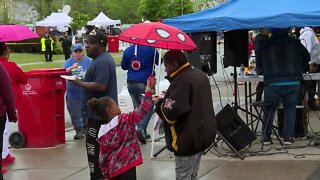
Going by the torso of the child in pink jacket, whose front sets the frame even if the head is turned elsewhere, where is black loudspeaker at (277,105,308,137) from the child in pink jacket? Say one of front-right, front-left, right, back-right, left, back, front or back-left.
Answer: front

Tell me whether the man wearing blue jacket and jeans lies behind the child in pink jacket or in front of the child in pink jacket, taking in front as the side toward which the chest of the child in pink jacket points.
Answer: in front

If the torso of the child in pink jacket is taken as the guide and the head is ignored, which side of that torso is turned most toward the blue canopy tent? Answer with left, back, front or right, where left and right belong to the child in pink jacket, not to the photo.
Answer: front

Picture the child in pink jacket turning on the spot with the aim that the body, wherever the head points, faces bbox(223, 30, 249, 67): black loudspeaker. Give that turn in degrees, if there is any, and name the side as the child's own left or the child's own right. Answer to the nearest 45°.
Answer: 0° — they already face it

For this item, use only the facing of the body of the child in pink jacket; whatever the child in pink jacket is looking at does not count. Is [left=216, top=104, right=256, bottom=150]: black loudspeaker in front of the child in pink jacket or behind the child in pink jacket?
in front

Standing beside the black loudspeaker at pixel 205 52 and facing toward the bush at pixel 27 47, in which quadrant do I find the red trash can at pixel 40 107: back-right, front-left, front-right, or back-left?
front-left

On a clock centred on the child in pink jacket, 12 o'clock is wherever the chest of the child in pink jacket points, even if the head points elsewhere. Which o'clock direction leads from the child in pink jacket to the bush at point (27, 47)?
The bush is roughly at 10 o'clock from the child in pink jacket.

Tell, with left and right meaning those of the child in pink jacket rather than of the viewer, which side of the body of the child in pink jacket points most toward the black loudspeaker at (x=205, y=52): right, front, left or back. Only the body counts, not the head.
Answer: front

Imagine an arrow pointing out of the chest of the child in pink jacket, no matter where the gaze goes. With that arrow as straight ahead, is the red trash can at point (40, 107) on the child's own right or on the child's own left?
on the child's own left

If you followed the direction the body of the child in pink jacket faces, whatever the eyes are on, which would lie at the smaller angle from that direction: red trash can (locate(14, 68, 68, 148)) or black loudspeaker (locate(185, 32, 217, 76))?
the black loudspeaker

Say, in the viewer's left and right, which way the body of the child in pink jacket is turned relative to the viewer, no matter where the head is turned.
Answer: facing away from the viewer and to the right of the viewer
